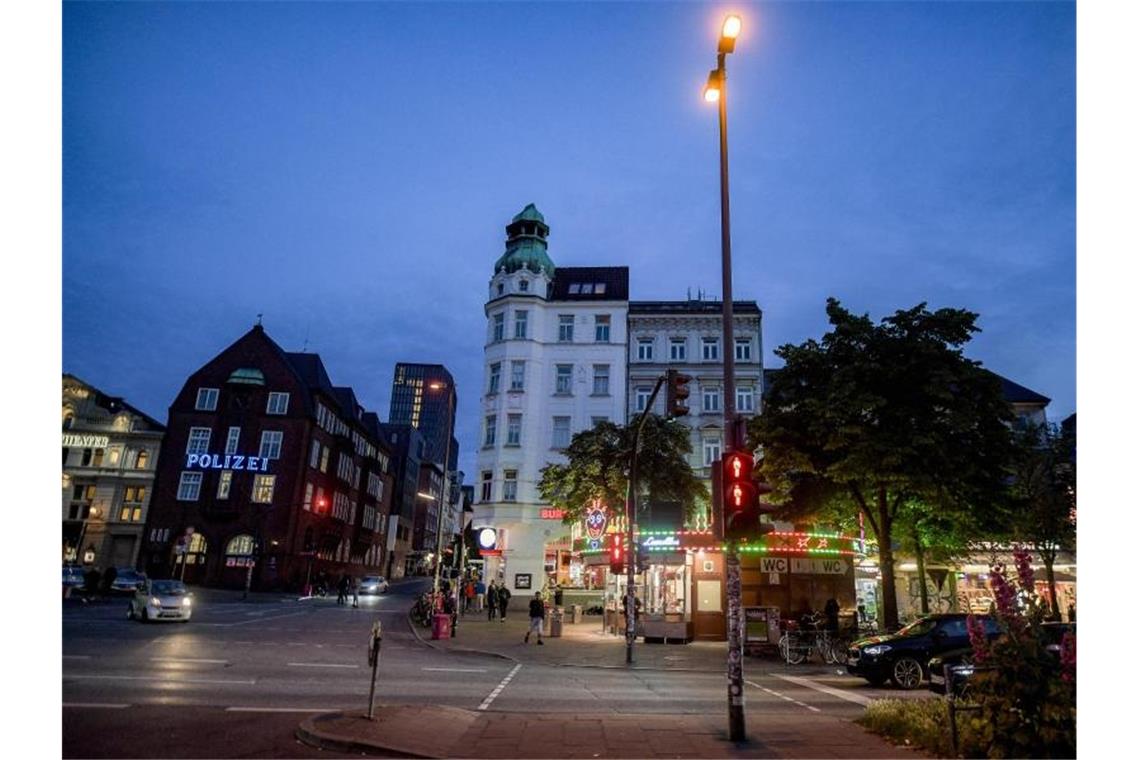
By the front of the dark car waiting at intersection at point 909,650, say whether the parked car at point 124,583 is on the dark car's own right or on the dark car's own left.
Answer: on the dark car's own right

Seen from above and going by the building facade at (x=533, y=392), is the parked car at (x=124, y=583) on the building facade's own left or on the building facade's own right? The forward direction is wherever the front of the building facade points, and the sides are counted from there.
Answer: on the building facade's own right

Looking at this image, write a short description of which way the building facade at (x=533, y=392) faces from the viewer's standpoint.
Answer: facing the viewer

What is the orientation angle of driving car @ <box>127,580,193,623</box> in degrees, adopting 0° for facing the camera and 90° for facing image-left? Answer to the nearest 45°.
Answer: approximately 315°

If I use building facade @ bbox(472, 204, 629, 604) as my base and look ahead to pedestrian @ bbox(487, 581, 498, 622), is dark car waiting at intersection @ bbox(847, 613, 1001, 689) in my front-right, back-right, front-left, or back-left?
front-left

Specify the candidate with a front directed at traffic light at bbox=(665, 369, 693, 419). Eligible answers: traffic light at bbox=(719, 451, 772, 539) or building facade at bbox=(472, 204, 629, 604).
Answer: the building facade

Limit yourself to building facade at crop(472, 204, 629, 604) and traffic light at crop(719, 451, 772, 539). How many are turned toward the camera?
2

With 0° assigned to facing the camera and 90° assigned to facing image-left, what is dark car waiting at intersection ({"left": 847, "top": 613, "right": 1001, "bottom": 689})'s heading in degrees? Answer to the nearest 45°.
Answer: approximately 45°

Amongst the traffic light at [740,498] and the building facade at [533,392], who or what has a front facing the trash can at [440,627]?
the building facade

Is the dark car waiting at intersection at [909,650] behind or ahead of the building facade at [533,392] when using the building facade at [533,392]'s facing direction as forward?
ahead

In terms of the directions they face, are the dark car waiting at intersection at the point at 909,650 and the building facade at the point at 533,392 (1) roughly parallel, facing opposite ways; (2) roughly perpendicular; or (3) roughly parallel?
roughly perpendicular

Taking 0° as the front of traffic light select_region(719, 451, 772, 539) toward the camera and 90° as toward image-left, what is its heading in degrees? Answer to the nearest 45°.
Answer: approximately 0°
